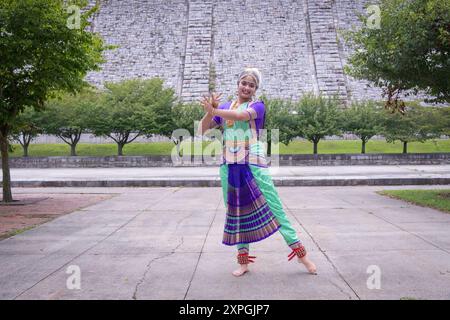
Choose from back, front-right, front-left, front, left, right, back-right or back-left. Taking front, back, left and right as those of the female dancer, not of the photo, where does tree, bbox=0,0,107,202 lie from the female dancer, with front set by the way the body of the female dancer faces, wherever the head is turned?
right

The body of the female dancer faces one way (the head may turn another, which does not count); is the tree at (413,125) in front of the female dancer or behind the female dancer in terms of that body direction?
behind

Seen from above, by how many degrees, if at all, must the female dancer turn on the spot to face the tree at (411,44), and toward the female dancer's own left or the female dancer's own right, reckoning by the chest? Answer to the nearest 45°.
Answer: approximately 180°

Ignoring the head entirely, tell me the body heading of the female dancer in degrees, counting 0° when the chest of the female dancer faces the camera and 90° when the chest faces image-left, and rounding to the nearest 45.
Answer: approximately 45°

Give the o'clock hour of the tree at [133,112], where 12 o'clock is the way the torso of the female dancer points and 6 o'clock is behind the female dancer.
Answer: The tree is roughly at 4 o'clock from the female dancer.

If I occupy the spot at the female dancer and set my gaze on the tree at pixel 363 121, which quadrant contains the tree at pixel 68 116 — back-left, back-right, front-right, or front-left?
front-left

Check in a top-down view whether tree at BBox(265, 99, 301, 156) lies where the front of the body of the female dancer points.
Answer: no

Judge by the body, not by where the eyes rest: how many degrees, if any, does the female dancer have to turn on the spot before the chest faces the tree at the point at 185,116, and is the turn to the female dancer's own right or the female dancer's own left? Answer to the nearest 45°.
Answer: approximately 135° to the female dancer's own right

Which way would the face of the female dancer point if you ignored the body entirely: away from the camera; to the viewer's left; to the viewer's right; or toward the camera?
toward the camera

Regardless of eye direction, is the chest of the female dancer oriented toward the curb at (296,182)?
no
